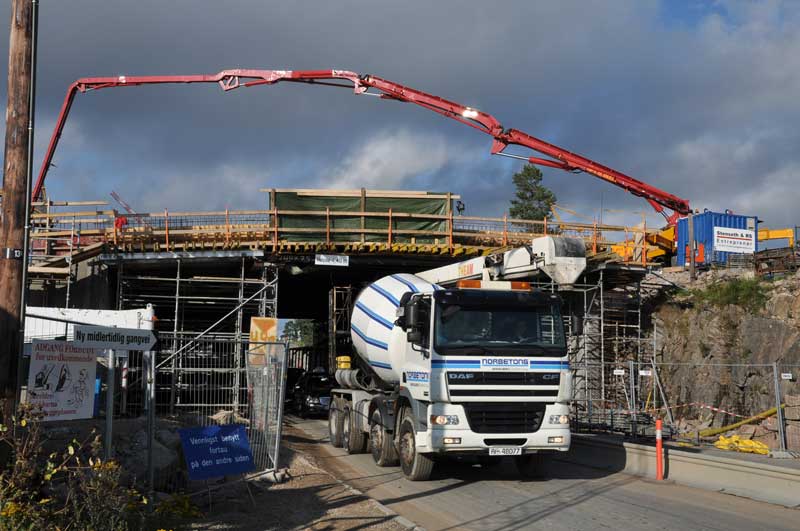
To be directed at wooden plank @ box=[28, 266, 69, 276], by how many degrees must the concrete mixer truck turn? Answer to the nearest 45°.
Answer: approximately 180°

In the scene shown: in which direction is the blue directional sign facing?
toward the camera

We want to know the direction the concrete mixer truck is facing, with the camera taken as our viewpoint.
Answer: facing the viewer and to the right of the viewer

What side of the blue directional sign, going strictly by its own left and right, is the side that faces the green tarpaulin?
back

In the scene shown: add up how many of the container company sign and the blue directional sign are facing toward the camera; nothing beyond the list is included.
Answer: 2

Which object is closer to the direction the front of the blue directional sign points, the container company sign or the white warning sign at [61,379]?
the white warning sign

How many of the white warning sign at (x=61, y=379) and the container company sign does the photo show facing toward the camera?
2

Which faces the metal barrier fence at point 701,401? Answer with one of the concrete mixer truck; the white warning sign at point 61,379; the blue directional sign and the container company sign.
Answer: the container company sign

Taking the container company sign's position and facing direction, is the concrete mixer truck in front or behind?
in front

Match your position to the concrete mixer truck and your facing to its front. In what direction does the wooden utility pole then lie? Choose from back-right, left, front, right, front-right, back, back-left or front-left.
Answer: right

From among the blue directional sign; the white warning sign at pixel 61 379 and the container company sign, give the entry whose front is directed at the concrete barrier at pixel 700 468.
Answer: the container company sign

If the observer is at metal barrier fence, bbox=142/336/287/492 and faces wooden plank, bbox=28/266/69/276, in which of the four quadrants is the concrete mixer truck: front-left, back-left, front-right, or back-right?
front-right

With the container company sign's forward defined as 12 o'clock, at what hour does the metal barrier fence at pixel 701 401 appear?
The metal barrier fence is roughly at 12 o'clock from the container company sign.

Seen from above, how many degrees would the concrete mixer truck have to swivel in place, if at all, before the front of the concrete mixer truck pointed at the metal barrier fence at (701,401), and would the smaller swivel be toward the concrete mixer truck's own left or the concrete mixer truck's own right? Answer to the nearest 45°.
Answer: approximately 90° to the concrete mixer truck's own left

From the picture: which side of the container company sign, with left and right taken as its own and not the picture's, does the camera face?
front

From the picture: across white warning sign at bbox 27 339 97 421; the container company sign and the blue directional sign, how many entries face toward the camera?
3

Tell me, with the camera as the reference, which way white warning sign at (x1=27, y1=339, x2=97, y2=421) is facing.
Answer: facing the viewer

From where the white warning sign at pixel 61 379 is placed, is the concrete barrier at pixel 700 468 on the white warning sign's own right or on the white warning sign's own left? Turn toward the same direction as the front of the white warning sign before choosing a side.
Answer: on the white warning sign's own left
